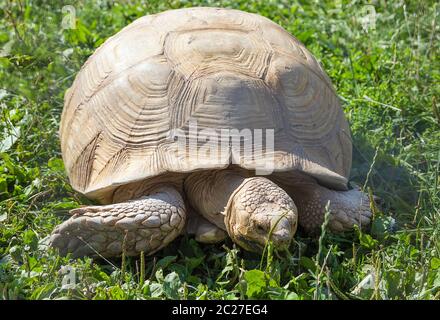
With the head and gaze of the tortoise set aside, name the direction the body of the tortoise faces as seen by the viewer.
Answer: toward the camera
